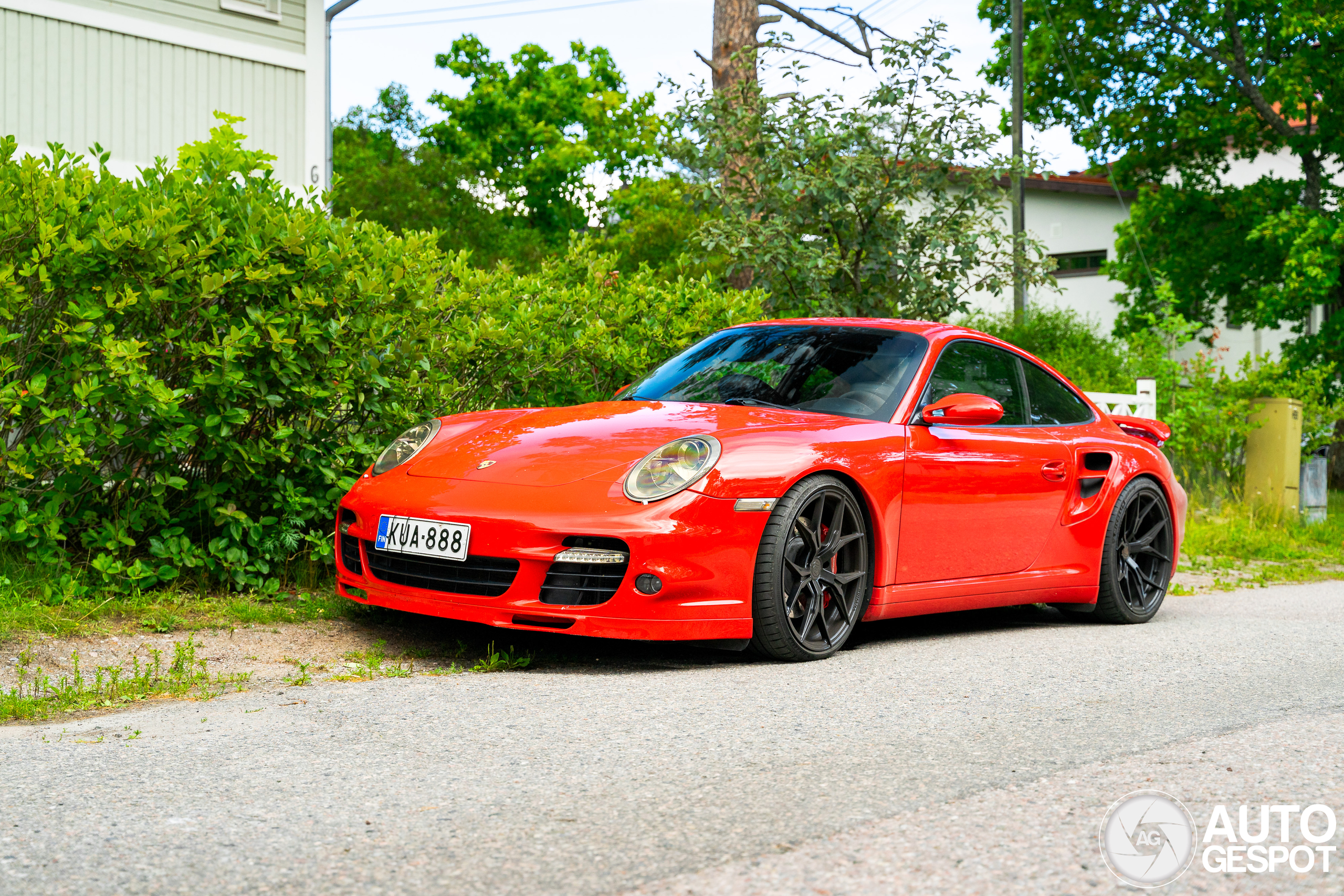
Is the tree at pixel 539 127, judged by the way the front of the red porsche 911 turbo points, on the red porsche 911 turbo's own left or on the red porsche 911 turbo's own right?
on the red porsche 911 turbo's own right

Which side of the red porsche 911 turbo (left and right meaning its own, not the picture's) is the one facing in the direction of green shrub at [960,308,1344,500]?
back

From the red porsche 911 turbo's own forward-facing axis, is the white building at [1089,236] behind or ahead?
behind

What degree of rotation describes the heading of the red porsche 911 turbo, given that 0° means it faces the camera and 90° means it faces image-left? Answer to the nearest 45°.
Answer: approximately 45°

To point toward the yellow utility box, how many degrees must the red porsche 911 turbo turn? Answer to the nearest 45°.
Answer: approximately 180°

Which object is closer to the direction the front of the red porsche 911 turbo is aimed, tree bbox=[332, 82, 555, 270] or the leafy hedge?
the leafy hedge

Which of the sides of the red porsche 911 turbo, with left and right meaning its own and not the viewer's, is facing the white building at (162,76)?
right

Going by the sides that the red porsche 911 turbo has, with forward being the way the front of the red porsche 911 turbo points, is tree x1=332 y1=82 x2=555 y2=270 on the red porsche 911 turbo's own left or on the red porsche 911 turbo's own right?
on the red porsche 911 turbo's own right

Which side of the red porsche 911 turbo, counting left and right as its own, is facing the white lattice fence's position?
back

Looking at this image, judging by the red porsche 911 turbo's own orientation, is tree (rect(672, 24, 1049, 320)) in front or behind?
behind

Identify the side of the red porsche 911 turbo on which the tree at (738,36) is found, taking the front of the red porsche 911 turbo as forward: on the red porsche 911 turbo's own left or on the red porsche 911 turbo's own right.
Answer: on the red porsche 911 turbo's own right
